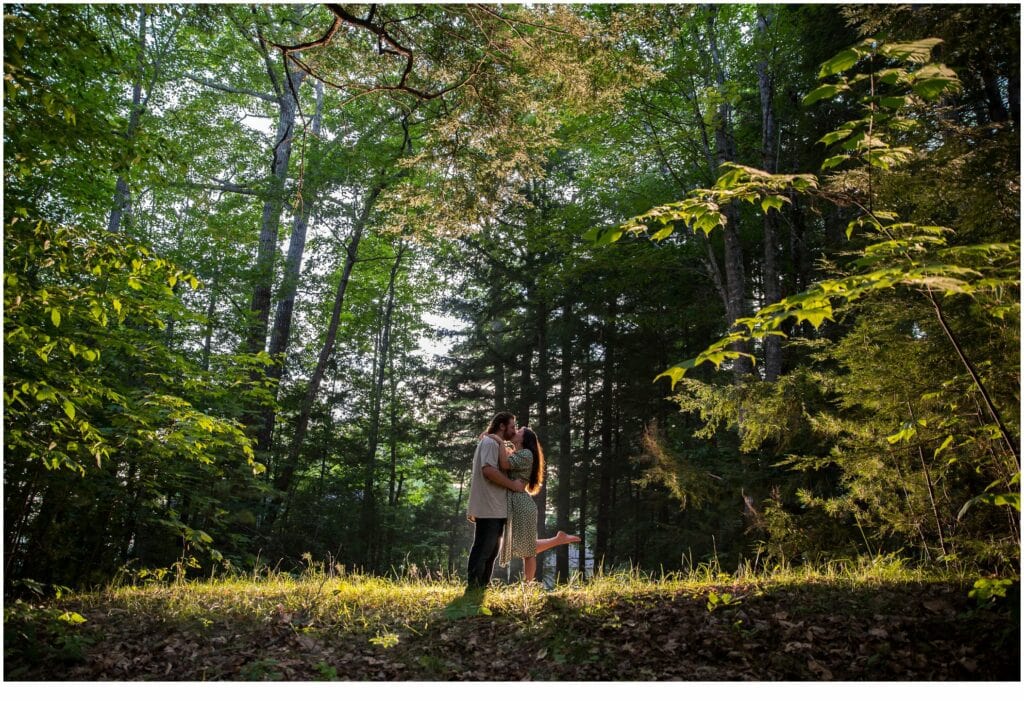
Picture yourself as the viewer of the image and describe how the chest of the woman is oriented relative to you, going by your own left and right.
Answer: facing to the left of the viewer

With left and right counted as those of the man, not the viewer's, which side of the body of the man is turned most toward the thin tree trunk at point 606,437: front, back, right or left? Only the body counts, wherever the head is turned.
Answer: left

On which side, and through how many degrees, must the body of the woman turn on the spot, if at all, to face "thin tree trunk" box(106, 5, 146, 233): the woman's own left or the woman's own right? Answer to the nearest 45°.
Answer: approximately 45° to the woman's own right

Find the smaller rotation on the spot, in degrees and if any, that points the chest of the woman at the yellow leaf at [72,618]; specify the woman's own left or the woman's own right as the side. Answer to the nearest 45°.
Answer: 0° — they already face it

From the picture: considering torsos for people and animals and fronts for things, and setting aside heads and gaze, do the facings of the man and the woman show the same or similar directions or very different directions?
very different directions

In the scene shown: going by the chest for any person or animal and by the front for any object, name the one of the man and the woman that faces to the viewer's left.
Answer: the woman

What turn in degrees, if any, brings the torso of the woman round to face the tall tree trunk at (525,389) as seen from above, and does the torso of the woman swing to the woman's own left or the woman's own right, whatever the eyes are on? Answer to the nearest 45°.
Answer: approximately 90° to the woman's own right

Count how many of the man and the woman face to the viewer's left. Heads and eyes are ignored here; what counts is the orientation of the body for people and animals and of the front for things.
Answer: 1

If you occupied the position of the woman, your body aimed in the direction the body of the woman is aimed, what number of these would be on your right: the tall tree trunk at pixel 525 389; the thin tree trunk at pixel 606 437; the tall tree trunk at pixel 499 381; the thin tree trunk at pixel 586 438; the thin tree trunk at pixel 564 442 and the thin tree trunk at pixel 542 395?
6

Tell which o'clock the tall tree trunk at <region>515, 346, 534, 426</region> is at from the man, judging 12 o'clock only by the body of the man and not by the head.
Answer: The tall tree trunk is roughly at 9 o'clock from the man.

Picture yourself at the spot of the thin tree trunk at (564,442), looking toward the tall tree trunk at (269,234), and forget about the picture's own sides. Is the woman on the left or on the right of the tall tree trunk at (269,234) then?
left

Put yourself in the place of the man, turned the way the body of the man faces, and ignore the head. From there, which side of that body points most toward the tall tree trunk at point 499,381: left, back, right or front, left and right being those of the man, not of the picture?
left

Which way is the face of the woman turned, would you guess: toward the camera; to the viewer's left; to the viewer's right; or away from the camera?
to the viewer's left

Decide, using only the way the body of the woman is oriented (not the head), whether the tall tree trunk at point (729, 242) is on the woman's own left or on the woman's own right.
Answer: on the woman's own right

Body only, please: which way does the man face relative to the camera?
to the viewer's right
